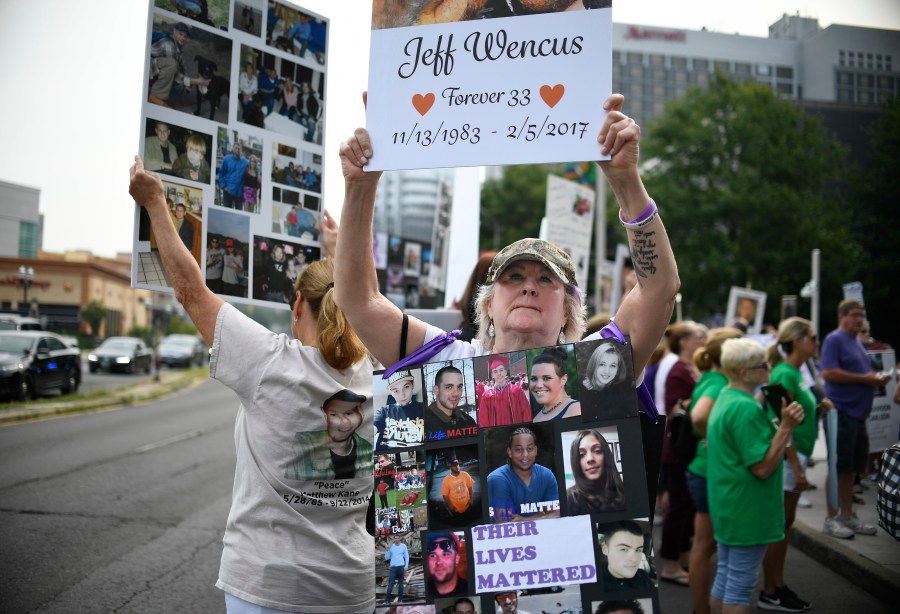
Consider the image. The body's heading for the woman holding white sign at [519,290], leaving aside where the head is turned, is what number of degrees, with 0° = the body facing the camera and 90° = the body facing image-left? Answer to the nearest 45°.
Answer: approximately 0°

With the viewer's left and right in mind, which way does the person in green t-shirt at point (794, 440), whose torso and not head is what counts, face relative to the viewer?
facing to the right of the viewer

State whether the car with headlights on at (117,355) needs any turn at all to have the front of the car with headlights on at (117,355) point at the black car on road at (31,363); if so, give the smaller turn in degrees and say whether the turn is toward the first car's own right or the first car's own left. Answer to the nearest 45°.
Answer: approximately 45° to the first car's own left

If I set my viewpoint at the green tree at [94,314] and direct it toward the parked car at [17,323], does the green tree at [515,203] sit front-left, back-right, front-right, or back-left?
back-left

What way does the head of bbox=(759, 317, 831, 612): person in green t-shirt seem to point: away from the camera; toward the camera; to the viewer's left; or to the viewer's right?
to the viewer's right

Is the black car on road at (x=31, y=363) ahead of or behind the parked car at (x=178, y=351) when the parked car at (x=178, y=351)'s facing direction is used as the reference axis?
ahead

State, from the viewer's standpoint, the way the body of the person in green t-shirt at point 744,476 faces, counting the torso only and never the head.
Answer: to the viewer's right

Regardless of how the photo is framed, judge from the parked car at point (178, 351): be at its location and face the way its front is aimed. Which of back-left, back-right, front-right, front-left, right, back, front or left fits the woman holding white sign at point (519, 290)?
front-left

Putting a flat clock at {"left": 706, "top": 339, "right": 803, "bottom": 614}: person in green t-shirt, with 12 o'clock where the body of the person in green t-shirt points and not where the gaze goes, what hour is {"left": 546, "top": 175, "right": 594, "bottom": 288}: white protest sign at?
The white protest sign is roughly at 8 o'clock from the person in green t-shirt.

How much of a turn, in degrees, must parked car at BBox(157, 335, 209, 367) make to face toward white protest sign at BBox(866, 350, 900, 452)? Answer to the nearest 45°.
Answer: approximately 45° to its left

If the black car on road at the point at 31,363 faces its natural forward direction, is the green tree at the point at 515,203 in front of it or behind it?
behind
